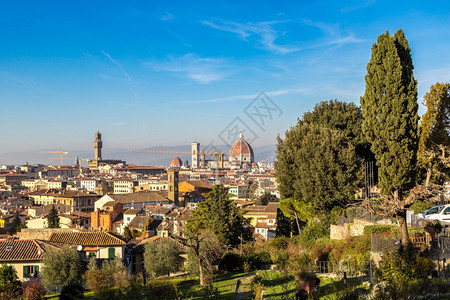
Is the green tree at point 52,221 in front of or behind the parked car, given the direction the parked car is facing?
in front

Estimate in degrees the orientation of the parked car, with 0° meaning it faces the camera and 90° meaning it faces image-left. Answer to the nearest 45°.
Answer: approximately 90°

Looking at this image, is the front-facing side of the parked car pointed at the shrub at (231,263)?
yes

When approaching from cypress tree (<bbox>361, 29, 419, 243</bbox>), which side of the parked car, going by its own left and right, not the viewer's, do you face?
front

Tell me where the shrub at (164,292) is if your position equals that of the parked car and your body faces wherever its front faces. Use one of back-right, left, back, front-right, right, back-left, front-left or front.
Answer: front-left

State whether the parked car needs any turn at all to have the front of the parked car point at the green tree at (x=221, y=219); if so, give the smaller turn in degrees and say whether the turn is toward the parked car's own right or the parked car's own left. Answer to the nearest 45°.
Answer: approximately 45° to the parked car's own right

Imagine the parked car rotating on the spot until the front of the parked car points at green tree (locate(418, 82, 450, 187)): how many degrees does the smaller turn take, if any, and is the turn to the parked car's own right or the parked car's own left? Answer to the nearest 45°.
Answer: approximately 90° to the parked car's own right

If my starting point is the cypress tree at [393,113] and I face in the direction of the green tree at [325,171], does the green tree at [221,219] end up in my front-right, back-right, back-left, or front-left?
front-left

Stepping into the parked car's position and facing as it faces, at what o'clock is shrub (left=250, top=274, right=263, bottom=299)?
The shrub is roughly at 10 o'clock from the parked car.

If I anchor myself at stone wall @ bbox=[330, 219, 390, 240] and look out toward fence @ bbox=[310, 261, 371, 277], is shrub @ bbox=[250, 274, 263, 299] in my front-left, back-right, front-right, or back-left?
front-right

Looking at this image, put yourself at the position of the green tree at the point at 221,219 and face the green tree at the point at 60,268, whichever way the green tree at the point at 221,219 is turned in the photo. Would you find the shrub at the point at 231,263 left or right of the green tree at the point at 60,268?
left
